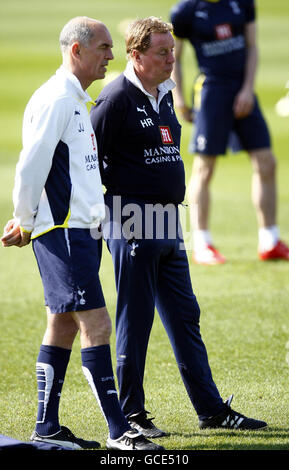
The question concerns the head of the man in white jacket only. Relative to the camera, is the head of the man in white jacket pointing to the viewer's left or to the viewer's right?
to the viewer's right

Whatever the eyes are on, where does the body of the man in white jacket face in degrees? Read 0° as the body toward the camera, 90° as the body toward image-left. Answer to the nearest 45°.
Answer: approximately 270°

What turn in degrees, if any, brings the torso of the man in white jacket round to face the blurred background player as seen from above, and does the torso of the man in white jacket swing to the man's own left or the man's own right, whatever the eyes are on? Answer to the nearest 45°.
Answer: approximately 90° to the man's own left
